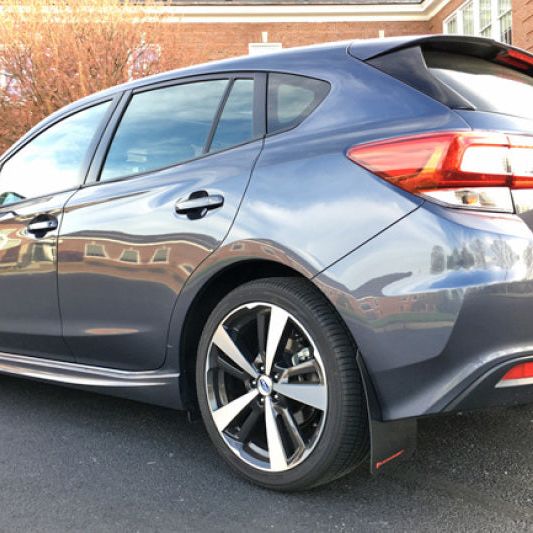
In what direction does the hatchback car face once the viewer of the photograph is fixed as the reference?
facing away from the viewer and to the left of the viewer

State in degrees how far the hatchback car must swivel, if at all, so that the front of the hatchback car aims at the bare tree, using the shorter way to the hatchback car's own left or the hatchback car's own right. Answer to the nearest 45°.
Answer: approximately 45° to the hatchback car's own right

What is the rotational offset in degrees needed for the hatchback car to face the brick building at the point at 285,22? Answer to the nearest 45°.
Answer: approximately 45° to its right
